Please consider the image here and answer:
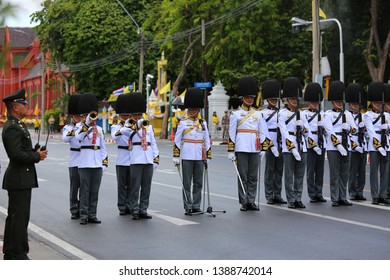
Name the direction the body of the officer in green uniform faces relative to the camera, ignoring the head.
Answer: to the viewer's right

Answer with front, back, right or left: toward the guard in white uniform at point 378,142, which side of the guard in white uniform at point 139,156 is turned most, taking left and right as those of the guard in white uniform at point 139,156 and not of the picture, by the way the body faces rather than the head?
left

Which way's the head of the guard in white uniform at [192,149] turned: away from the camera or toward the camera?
toward the camera

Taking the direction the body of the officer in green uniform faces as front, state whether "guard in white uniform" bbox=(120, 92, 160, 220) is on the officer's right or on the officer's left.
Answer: on the officer's left

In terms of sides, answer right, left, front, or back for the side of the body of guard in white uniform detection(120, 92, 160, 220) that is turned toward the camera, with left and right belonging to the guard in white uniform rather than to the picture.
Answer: front

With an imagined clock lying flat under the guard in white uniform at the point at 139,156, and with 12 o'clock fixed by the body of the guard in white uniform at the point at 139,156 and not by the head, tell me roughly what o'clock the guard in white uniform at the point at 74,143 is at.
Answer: the guard in white uniform at the point at 74,143 is roughly at 3 o'clock from the guard in white uniform at the point at 139,156.

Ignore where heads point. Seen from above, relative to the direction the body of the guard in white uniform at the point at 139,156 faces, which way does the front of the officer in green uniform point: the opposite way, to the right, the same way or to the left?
to the left

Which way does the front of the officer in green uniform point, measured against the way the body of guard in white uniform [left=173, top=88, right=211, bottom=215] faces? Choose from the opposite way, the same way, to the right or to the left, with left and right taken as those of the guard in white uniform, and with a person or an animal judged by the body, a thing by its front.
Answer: to the left

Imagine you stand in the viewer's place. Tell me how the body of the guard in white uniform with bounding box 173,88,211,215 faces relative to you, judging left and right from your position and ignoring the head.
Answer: facing the viewer

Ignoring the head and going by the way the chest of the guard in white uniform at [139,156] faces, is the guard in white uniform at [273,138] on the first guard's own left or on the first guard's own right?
on the first guard's own left

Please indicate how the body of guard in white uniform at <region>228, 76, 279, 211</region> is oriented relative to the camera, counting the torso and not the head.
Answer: toward the camera

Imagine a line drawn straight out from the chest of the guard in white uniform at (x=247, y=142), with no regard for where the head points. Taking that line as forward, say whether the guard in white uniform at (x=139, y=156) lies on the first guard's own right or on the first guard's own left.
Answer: on the first guard's own right

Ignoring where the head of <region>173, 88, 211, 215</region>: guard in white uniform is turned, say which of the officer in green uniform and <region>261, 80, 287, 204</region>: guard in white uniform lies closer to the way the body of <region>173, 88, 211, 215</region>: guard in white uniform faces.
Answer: the officer in green uniform

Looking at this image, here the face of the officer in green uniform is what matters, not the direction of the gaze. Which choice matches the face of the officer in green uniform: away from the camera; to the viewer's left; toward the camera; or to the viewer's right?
to the viewer's right

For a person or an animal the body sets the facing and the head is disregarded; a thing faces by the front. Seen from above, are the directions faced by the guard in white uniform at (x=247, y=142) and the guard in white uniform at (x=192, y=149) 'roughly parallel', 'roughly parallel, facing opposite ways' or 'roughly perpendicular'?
roughly parallel
